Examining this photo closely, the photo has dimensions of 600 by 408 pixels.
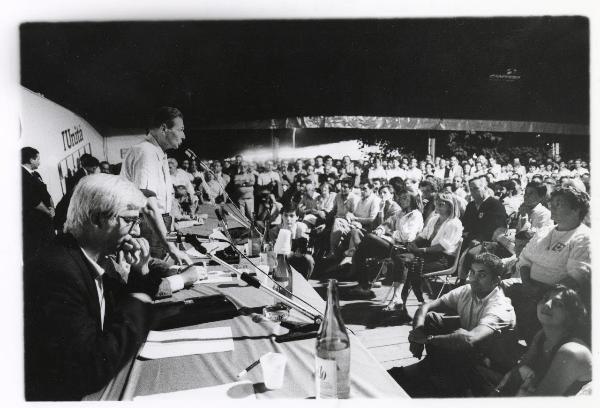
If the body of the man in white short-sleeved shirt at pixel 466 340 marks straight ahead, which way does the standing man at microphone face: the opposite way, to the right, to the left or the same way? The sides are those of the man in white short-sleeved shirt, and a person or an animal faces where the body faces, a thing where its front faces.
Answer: the opposite way

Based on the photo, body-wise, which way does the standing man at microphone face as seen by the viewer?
to the viewer's right

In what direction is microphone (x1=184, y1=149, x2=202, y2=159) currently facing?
to the viewer's left

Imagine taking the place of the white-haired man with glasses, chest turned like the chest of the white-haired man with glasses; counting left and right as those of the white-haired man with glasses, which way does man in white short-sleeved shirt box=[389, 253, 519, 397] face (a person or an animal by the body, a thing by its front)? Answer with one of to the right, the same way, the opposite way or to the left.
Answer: the opposite way

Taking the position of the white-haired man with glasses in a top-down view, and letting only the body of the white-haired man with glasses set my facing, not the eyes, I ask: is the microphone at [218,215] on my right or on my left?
on my left

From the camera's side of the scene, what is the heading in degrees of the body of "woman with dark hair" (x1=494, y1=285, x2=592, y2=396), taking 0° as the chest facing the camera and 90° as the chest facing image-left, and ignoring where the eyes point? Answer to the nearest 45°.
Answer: approximately 45°

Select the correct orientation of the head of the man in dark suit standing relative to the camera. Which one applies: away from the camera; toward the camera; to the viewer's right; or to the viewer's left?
to the viewer's right

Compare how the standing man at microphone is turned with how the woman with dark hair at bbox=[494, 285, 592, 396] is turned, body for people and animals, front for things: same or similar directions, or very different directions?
very different directions

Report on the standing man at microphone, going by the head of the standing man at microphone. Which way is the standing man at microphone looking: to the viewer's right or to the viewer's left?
to the viewer's right

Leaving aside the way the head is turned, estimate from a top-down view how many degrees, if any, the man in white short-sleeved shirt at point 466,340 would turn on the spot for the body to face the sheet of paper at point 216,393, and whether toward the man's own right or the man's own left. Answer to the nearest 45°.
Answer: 0° — they already face it

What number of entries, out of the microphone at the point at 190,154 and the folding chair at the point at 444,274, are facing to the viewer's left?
2

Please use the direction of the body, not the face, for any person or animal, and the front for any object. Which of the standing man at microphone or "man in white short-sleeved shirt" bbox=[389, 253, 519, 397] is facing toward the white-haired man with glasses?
the man in white short-sleeved shirt

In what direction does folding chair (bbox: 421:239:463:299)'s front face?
to the viewer's left

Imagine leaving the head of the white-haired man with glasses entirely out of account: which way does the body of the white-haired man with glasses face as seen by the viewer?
to the viewer's right
